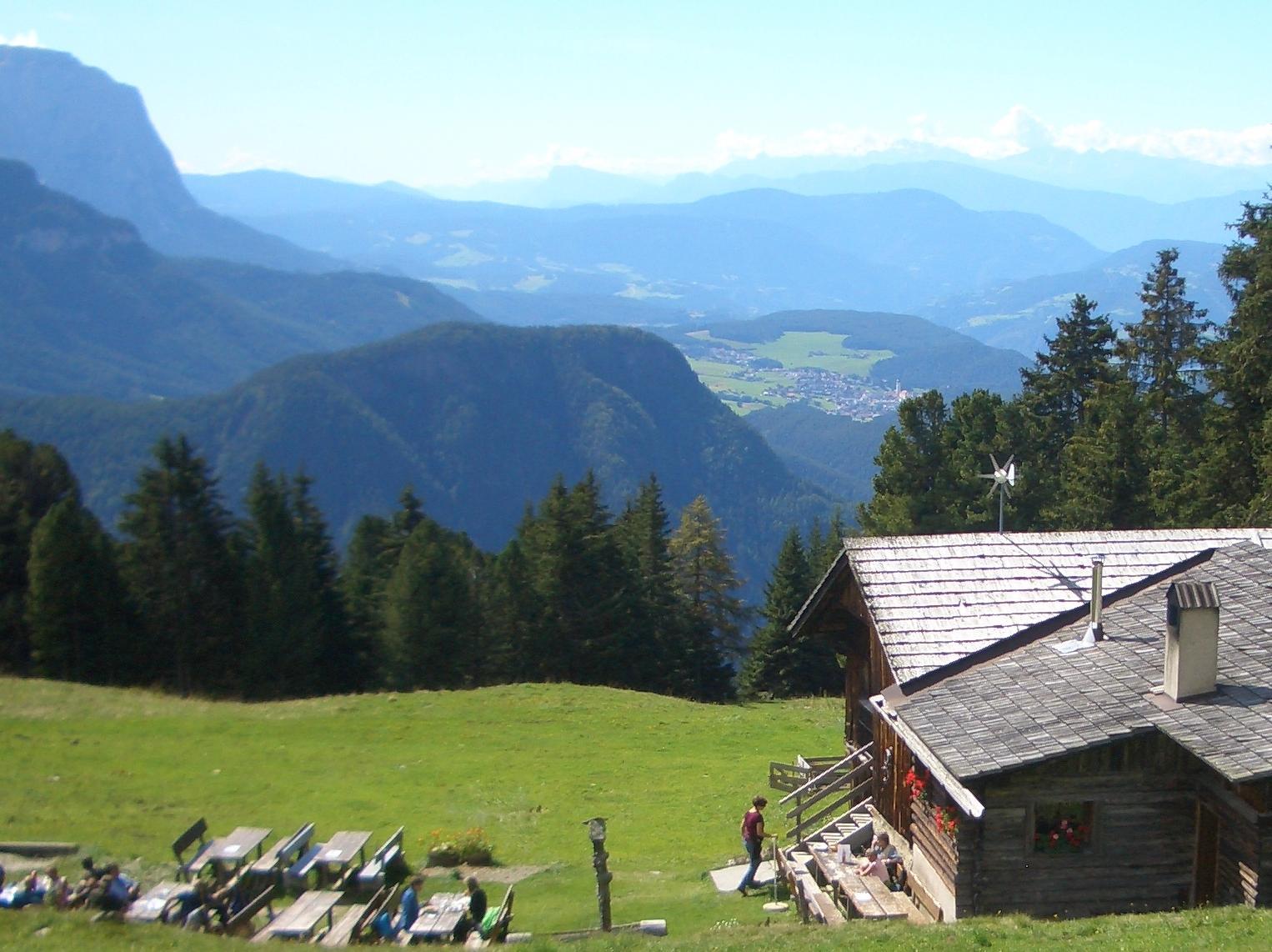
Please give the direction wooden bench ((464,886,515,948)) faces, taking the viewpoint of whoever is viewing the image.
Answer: facing to the left of the viewer

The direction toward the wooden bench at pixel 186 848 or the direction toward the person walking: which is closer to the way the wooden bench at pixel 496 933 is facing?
the wooden bench

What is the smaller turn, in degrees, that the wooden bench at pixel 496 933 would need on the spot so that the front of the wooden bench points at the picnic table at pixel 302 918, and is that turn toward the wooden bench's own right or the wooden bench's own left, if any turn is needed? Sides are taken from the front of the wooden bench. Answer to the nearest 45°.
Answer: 0° — it already faces it

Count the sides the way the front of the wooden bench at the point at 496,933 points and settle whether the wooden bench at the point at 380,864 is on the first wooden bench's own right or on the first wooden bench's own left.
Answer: on the first wooden bench's own right

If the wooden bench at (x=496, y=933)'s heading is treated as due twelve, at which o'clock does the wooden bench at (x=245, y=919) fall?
the wooden bench at (x=245, y=919) is roughly at 12 o'clock from the wooden bench at (x=496, y=933).

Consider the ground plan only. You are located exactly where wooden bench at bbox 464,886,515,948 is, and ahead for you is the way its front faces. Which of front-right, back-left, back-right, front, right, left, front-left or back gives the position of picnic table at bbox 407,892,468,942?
front

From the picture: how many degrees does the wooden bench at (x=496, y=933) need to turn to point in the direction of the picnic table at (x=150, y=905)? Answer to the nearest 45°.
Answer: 0° — it already faces it

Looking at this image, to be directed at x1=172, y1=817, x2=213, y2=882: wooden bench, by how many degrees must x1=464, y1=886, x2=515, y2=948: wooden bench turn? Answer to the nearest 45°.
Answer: approximately 45° to its right

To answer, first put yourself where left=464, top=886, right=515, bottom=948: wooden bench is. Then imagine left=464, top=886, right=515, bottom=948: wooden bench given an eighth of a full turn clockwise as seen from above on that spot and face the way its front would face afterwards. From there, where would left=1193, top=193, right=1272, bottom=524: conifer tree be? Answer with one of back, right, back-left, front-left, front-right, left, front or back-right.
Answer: right

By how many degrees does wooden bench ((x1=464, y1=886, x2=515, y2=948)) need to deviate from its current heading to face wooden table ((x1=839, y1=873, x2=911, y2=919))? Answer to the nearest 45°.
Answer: approximately 180°

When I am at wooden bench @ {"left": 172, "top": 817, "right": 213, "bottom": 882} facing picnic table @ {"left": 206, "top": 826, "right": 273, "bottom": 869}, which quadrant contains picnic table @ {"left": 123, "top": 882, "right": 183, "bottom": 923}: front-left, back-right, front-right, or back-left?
back-right
